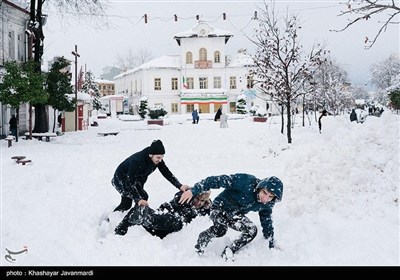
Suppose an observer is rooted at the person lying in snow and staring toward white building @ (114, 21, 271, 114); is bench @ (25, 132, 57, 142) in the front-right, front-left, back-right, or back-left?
front-left

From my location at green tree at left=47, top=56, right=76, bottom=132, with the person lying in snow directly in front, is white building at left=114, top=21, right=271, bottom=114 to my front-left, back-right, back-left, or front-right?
back-left

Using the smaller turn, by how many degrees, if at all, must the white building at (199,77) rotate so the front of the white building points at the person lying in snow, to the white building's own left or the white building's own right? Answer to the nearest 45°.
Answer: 0° — it already faces them

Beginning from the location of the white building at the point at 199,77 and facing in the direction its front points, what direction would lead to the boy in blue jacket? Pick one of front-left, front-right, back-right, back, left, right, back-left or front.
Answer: front

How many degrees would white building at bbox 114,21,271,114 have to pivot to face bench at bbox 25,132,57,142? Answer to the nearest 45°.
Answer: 0° — it already faces it

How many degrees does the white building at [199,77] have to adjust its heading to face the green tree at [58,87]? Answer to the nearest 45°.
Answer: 0° — it already faces it

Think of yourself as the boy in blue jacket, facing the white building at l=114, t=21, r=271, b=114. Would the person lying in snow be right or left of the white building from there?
left

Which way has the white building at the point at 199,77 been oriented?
toward the camera

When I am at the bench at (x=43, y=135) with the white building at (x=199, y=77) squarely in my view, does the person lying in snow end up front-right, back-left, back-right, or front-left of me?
back-right
